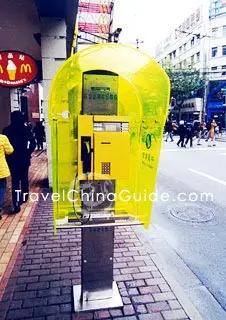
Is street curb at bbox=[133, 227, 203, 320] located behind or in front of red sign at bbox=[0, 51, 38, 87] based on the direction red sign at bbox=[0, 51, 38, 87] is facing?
in front

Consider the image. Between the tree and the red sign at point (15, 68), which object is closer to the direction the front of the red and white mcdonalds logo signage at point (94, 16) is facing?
the red sign

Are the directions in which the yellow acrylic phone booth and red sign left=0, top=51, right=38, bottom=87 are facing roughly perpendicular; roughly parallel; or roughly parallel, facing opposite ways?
roughly parallel

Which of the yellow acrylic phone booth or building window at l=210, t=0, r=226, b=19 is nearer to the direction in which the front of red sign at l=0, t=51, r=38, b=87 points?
the yellow acrylic phone booth

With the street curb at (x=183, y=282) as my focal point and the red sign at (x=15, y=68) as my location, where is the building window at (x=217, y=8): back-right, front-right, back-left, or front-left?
back-left

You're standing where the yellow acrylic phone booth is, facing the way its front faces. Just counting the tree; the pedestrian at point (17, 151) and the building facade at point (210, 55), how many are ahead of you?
0

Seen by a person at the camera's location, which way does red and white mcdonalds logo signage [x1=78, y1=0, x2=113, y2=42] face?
facing the viewer

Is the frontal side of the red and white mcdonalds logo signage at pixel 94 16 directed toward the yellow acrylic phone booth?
yes

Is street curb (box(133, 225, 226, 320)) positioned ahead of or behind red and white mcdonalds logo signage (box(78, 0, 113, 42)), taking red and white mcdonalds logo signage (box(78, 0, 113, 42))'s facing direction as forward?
ahead

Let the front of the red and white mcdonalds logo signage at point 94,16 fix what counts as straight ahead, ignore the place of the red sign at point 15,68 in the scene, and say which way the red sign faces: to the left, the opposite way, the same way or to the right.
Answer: the same way

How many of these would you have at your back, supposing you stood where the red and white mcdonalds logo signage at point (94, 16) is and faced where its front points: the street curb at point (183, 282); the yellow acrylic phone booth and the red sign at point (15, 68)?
0

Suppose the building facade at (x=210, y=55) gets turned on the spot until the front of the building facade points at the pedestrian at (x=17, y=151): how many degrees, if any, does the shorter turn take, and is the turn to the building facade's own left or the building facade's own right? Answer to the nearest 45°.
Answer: approximately 45° to the building facade's own left

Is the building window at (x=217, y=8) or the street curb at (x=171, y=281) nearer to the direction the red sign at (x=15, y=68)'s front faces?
the street curb

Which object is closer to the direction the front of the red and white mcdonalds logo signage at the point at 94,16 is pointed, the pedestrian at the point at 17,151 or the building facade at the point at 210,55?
the pedestrian

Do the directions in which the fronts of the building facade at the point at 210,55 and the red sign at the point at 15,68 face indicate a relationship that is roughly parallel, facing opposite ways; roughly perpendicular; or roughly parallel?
roughly perpendicular

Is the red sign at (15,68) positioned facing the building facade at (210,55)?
no
